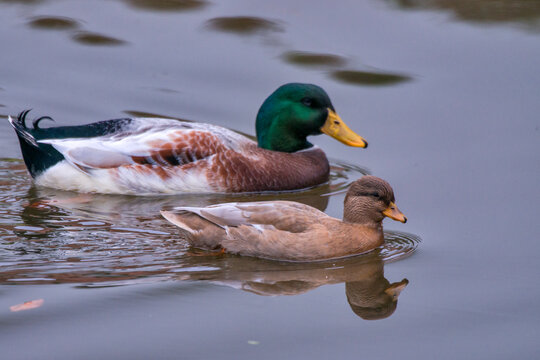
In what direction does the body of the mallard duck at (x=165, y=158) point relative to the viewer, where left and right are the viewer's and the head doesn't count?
facing to the right of the viewer
